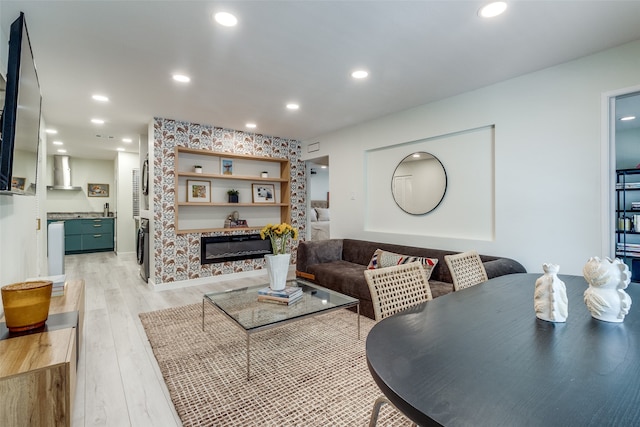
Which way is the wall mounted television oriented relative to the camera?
to the viewer's right

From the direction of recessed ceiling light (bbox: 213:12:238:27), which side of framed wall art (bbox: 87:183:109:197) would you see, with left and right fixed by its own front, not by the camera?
front

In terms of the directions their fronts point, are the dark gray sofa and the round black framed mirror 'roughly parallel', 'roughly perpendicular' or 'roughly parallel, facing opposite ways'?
roughly parallel

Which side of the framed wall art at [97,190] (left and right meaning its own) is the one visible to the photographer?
front

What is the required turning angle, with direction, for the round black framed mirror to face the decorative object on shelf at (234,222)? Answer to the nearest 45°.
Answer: approximately 45° to its right

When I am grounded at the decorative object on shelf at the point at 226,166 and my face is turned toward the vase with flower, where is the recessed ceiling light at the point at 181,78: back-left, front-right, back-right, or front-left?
front-right

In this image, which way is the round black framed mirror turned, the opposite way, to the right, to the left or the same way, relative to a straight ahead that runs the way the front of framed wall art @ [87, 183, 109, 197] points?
to the right

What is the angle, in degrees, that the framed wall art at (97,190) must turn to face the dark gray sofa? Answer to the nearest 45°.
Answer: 0° — it already faces it

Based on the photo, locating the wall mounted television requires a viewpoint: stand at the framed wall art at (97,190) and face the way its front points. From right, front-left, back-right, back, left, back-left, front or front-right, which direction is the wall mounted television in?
front

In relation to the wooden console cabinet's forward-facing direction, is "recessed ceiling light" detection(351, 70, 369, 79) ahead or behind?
ahead

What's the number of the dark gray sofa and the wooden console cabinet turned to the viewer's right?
1

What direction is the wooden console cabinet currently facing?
to the viewer's right

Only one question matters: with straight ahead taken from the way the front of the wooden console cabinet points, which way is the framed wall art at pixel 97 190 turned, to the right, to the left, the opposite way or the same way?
to the right
